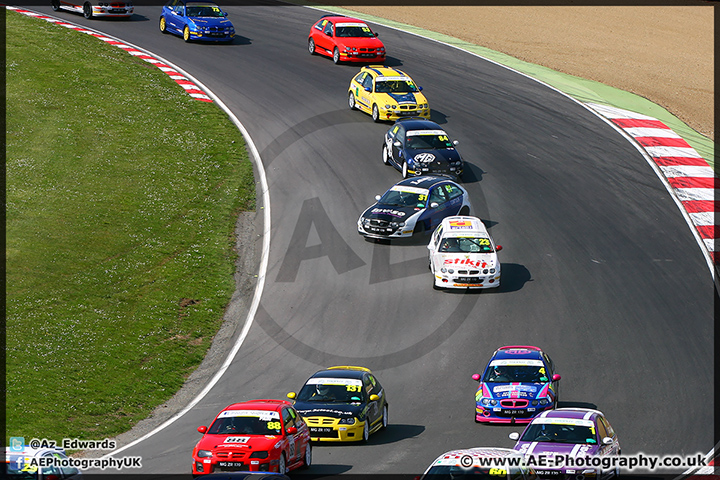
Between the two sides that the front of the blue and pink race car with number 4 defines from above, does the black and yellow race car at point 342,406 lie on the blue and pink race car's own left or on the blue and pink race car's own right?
on the blue and pink race car's own right

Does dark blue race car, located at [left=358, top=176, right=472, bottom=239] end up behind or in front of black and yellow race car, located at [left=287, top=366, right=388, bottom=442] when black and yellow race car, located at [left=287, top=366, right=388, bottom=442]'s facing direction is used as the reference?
behind

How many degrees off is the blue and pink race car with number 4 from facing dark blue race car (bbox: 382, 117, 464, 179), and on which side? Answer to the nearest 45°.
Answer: approximately 180°

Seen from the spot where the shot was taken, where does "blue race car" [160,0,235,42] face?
facing the viewer and to the right of the viewer

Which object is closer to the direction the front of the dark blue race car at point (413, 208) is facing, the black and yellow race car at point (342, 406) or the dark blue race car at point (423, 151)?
the black and yellow race car

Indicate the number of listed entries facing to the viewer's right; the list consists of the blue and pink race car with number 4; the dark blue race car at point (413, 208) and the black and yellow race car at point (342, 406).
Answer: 0

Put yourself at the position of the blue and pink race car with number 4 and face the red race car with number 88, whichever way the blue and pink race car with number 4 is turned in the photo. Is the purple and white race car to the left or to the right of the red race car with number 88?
left

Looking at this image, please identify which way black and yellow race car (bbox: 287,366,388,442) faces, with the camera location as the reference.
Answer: facing the viewer and to the left of the viewer

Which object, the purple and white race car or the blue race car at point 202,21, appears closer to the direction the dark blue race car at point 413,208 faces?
the purple and white race car

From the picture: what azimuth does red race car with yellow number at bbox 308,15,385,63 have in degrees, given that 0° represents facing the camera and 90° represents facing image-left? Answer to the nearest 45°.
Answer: approximately 315°

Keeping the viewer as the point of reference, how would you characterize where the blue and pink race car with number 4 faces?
facing the viewer

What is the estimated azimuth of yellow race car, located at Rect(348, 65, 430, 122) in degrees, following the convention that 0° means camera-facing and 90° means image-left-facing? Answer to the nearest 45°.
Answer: approximately 315°
